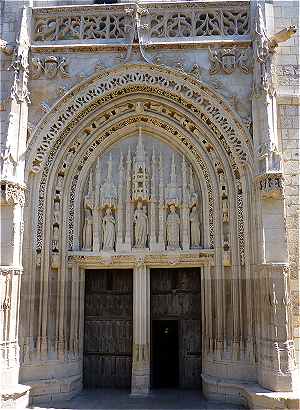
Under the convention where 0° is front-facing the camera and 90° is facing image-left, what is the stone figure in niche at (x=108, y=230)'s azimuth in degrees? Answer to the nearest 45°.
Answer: approximately 0°

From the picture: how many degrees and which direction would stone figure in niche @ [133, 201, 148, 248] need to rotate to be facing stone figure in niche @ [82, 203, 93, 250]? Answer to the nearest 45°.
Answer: approximately 90° to its right

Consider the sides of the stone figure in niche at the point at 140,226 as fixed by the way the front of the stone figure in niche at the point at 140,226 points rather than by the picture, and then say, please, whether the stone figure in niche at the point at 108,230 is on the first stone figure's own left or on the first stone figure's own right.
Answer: on the first stone figure's own right

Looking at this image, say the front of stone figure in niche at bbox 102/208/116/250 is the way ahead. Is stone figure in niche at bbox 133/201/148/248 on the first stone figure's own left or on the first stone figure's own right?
on the first stone figure's own left

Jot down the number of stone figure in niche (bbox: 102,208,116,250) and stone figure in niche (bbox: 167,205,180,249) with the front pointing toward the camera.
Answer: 2
